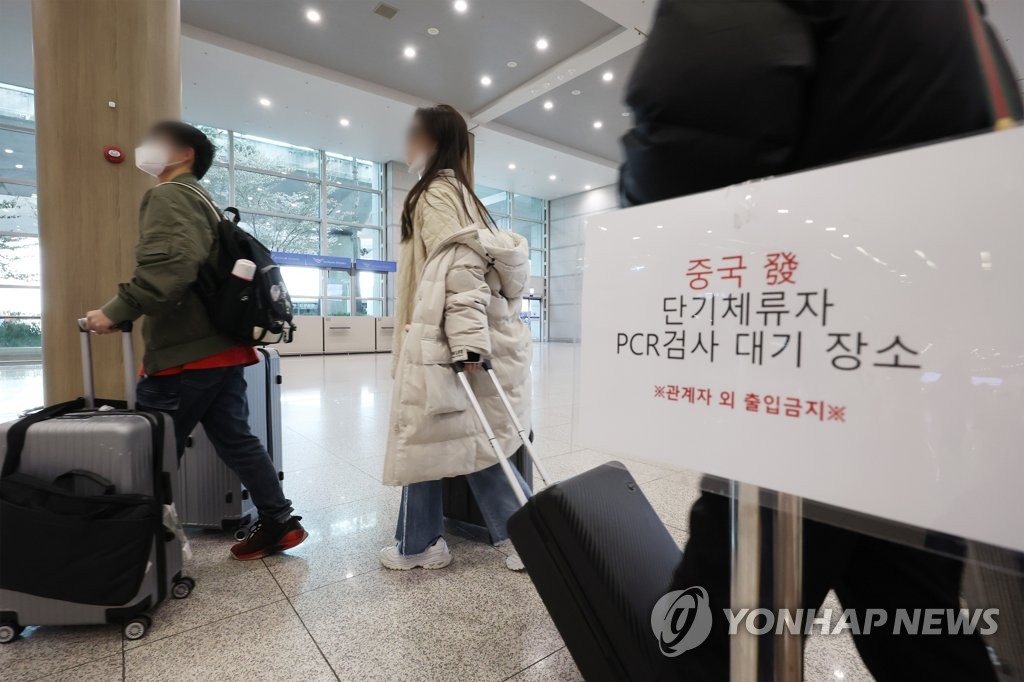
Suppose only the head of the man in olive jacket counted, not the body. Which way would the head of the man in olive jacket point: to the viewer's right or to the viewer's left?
to the viewer's left

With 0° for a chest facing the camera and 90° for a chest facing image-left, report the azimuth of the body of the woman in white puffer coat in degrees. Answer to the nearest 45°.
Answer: approximately 90°

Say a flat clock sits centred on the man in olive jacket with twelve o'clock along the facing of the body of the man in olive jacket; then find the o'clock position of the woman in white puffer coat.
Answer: The woman in white puffer coat is roughly at 7 o'clock from the man in olive jacket.

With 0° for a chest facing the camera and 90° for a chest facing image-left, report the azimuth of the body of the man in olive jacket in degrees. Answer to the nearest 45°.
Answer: approximately 90°

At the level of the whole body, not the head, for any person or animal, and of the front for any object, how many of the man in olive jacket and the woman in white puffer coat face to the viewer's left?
2

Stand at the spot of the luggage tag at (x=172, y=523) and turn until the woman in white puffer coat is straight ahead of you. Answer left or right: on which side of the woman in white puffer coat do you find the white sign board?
right

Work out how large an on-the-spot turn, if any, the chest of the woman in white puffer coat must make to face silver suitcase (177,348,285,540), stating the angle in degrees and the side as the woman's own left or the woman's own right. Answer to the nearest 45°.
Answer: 0° — they already face it

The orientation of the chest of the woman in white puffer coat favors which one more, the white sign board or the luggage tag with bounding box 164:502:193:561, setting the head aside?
the luggage tag
